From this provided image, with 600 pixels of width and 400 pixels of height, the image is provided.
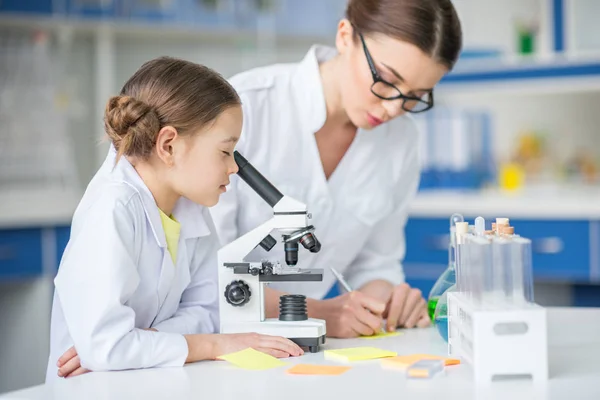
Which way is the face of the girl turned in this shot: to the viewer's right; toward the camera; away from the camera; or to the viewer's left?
to the viewer's right

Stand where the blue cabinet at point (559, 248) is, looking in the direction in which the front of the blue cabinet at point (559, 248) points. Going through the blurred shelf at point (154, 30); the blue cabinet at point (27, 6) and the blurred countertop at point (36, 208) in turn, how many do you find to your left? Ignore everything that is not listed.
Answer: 0

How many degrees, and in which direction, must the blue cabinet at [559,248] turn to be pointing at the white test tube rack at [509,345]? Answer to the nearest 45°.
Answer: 0° — it already faces it

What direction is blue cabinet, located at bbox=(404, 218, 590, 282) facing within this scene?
toward the camera

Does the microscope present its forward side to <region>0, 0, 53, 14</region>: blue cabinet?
no

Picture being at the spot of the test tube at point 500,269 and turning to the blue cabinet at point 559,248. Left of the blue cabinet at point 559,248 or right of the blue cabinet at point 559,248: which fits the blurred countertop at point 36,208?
left

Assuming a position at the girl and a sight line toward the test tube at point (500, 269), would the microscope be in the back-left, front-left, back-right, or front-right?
front-left

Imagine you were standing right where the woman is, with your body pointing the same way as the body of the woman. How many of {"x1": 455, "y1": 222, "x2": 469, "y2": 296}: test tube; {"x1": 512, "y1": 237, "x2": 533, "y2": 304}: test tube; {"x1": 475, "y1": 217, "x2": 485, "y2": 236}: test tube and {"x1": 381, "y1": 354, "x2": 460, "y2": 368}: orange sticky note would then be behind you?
0

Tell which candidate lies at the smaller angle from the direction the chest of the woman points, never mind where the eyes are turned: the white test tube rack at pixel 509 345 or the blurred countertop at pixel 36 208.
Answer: the white test tube rack

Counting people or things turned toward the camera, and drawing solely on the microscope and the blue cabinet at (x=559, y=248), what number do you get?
1

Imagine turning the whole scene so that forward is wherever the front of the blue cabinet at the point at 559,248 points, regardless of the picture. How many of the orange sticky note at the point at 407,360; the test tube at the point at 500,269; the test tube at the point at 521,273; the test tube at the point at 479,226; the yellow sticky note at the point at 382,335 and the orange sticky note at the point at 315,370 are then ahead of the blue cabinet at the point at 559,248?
6

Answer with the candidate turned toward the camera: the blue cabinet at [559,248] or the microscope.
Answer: the blue cabinet
